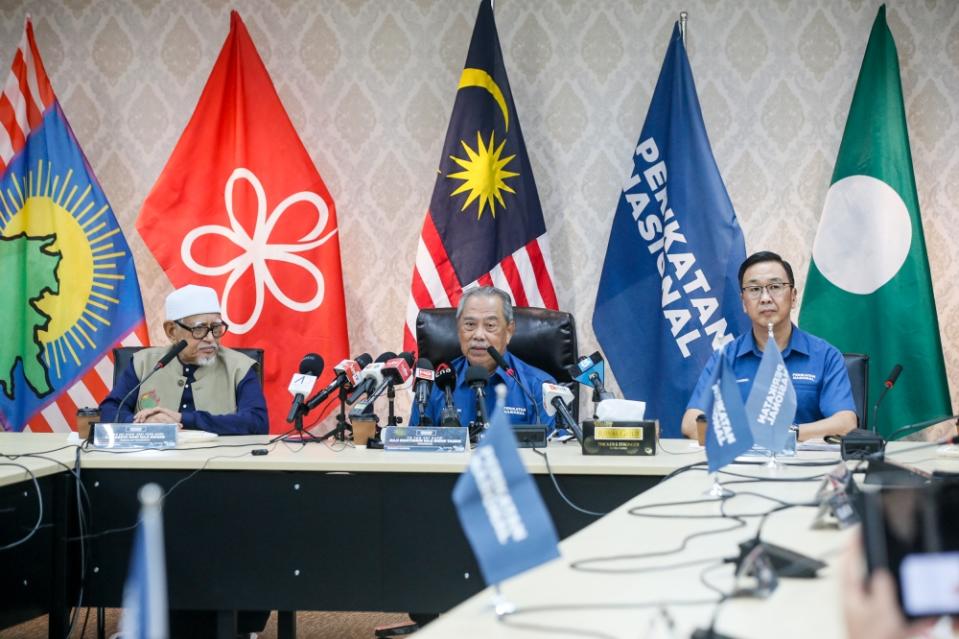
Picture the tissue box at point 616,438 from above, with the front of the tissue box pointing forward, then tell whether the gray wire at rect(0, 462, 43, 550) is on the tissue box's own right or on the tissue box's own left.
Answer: on the tissue box's own right

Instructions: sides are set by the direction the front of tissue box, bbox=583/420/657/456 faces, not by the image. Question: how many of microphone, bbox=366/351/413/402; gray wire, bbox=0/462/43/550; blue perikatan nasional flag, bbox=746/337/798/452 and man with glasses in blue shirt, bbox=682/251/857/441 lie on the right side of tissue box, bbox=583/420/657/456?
2

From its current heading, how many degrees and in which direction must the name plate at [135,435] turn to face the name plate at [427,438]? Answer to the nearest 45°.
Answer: approximately 45° to its left

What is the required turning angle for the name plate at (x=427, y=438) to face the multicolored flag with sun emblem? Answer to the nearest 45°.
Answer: approximately 135° to its right

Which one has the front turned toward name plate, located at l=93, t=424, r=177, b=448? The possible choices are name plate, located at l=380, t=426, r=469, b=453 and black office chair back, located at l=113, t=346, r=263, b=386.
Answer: the black office chair back

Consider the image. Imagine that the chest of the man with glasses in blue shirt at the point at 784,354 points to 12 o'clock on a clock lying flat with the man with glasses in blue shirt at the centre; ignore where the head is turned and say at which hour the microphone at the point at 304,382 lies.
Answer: The microphone is roughly at 2 o'clock from the man with glasses in blue shirt.

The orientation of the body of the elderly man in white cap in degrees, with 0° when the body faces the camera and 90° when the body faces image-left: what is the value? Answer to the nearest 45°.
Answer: approximately 0°

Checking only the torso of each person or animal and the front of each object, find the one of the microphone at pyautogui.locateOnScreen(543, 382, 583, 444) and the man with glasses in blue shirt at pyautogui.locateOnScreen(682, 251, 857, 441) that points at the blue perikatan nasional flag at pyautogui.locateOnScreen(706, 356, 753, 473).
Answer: the man with glasses in blue shirt
